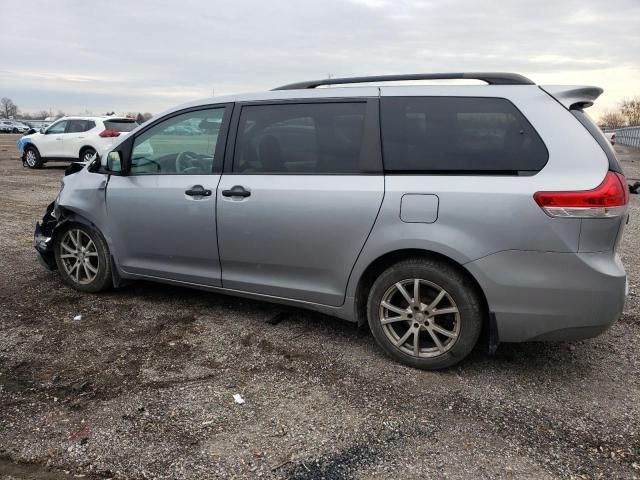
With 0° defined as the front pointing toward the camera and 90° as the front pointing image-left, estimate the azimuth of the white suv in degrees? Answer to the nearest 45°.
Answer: approximately 135°

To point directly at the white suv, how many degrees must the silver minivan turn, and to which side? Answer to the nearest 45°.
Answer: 0° — it already faces it

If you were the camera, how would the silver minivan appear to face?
facing away from the viewer and to the left of the viewer

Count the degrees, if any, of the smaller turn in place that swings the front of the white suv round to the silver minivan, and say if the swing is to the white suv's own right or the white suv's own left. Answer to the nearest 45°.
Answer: approximately 135° to the white suv's own left

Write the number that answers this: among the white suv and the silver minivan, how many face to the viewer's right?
0
